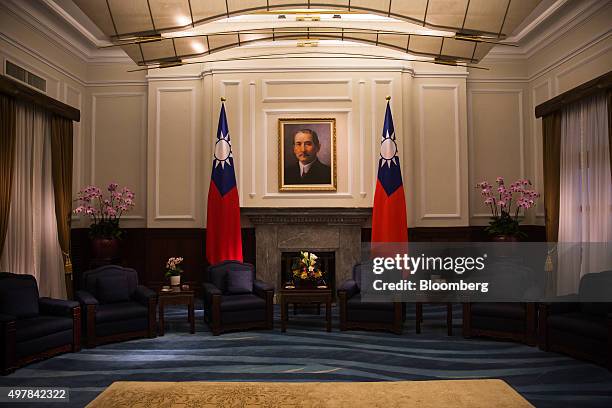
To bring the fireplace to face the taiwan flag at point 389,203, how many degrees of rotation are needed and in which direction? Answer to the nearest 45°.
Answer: approximately 45° to its left

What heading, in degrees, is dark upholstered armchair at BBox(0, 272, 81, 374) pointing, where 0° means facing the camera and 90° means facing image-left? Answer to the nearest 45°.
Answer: approximately 315°

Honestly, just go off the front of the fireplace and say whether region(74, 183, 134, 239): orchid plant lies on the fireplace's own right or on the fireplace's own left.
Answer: on the fireplace's own right

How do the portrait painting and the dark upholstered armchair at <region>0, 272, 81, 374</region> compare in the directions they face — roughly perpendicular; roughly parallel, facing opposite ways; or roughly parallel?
roughly perpendicular

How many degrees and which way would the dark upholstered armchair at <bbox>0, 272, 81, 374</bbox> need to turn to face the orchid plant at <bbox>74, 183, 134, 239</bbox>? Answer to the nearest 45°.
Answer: approximately 135° to its left

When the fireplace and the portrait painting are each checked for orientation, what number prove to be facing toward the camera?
2

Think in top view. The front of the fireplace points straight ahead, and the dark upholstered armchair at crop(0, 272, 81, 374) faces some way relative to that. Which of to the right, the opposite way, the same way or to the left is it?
to the left

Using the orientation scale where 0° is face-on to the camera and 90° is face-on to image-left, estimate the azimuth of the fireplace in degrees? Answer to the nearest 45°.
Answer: approximately 0°

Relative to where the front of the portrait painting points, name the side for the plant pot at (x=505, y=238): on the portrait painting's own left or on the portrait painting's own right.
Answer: on the portrait painting's own left

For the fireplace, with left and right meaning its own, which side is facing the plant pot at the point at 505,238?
left

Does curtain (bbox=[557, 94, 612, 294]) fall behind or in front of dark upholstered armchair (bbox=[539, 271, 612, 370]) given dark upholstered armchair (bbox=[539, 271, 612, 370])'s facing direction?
behind
